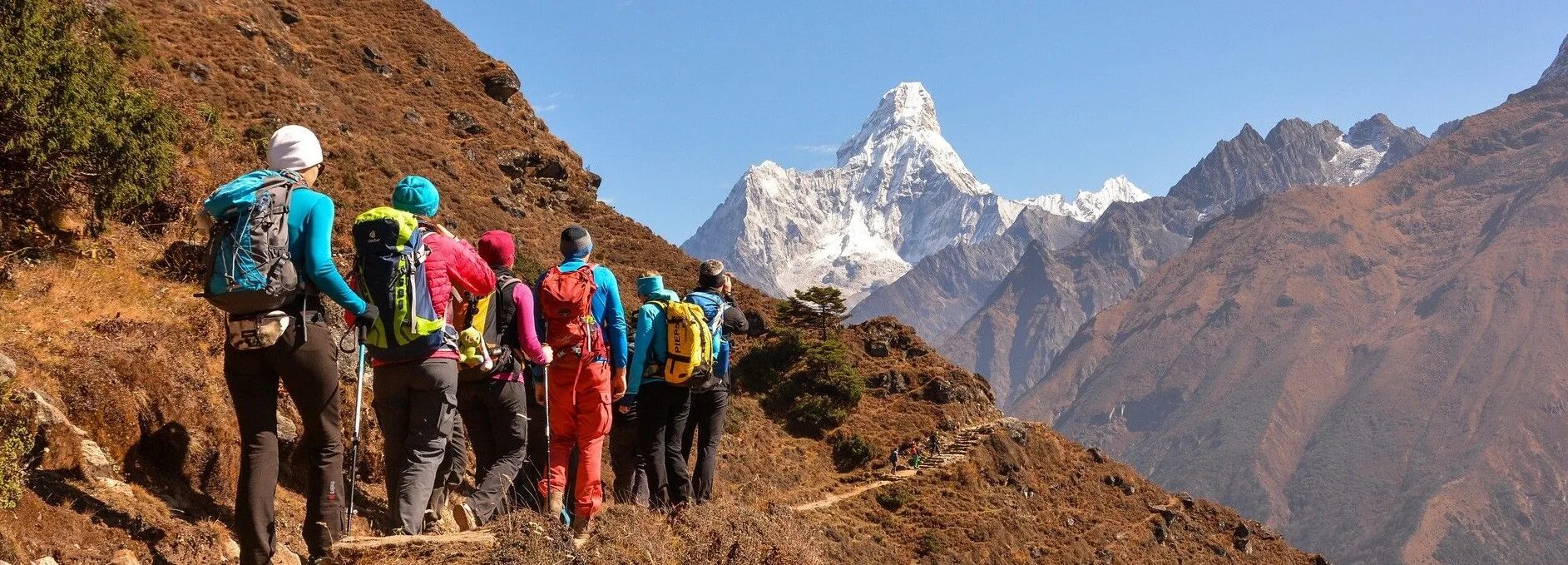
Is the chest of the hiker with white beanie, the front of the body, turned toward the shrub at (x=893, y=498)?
yes

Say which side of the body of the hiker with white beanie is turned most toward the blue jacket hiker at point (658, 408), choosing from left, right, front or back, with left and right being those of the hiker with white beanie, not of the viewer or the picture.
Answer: front

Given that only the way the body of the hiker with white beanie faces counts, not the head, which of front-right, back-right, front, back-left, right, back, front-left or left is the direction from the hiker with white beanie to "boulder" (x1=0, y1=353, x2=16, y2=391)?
left

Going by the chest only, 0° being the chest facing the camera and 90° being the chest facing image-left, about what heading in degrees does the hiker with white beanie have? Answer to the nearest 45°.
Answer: approximately 225°

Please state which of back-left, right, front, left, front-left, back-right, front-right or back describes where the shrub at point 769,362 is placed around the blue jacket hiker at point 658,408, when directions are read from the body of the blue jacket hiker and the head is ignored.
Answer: front-right

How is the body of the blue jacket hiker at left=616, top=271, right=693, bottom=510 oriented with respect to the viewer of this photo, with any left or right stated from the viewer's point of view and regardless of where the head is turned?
facing away from the viewer and to the left of the viewer

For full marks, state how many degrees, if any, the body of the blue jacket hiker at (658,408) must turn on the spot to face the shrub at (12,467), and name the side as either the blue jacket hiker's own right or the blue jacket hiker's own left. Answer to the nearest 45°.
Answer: approximately 90° to the blue jacket hiker's own left

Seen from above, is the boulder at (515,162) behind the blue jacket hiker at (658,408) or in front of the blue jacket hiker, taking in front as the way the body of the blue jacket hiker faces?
in front

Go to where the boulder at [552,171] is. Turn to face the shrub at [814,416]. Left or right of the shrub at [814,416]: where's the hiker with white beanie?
right

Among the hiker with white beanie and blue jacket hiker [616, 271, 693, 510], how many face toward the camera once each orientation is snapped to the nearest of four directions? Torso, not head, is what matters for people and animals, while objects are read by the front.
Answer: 0

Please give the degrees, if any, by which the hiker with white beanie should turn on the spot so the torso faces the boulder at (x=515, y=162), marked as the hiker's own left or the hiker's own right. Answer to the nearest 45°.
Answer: approximately 45° to the hiker's own left

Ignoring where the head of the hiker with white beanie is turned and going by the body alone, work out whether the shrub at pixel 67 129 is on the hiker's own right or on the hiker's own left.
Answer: on the hiker's own left

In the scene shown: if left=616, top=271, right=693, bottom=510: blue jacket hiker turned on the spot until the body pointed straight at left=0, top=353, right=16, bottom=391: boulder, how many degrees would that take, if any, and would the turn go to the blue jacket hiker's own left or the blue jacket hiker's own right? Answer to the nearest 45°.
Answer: approximately 45° to the blue jacket hiker's own left
